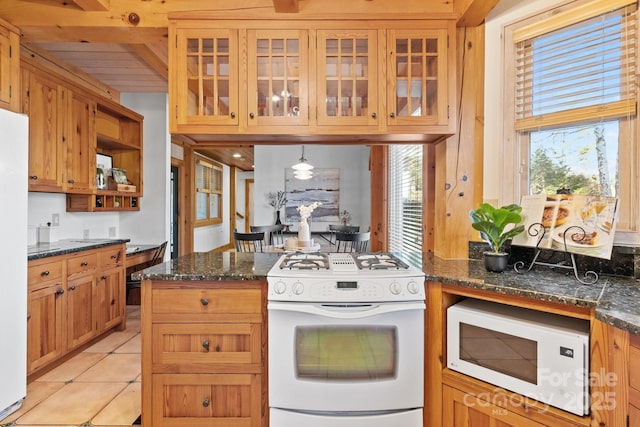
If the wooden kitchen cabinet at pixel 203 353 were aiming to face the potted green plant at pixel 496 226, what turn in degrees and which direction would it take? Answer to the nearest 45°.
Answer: approximately 90° to its left

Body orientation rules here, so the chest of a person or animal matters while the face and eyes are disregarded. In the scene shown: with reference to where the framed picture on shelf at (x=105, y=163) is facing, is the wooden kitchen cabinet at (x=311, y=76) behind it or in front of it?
in front

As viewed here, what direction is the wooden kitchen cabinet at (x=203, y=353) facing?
toward the camera

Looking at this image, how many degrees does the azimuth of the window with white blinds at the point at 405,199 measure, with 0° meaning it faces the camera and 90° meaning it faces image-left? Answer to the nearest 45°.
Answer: approximately 45°

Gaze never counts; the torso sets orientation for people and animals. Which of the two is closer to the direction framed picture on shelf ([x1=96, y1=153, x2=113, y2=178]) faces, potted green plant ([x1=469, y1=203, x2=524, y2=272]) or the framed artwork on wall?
the potted green plant

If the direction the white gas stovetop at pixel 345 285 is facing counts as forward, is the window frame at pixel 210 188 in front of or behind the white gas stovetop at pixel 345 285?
behind

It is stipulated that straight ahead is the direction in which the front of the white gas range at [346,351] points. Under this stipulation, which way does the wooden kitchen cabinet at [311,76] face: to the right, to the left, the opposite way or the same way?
the same way

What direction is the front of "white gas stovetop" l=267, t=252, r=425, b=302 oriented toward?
toward the camera

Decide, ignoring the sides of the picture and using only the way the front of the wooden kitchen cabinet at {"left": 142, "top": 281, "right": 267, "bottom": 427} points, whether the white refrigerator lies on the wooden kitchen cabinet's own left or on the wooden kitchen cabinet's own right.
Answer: on the wooden kitchen cabinet's own right

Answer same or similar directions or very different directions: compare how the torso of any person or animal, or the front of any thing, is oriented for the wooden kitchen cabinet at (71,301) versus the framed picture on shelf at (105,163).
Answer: same or similar directions

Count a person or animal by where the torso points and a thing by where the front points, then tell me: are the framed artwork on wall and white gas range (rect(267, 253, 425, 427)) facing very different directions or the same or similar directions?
same or similar directions

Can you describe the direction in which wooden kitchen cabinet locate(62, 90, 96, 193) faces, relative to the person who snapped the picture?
facing the viewer and to the right of the viewer

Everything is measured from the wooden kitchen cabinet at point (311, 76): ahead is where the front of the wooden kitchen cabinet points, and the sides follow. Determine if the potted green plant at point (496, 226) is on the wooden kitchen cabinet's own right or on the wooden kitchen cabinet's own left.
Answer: on the wooden kitchen cabinet's own left

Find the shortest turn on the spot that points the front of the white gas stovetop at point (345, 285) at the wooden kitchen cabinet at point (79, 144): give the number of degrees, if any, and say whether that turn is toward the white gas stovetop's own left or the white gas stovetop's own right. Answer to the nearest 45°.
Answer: approximately 135° to the white gas stovetop's own right

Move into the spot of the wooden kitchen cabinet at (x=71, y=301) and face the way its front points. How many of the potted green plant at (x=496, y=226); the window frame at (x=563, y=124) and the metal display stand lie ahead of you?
3

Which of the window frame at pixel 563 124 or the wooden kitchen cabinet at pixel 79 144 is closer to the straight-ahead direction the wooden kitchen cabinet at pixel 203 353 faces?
the window frame
